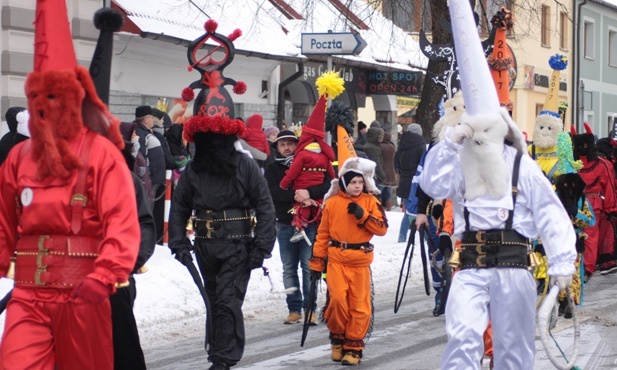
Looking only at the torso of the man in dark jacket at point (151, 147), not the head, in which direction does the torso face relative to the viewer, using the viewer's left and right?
facing to the right of the viewer

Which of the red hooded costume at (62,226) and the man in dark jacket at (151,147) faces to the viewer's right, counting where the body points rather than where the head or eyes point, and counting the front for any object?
the man in dark jacket

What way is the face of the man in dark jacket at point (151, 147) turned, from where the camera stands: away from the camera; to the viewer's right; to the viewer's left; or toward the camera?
to the viewer's right

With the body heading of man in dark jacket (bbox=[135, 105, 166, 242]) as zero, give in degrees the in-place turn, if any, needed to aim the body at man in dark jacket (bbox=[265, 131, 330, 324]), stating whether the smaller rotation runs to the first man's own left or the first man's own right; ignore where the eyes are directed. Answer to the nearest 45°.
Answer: approximately 45° to the first man's own right

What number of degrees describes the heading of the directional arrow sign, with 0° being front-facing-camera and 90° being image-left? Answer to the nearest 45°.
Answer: approximately 0°
